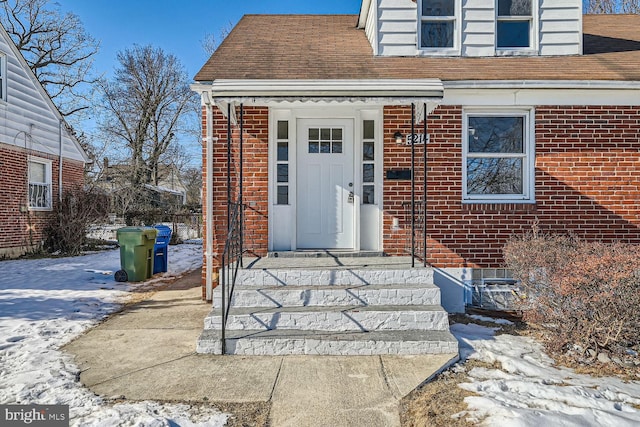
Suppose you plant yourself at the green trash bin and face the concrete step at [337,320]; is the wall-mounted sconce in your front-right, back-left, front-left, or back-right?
front-left

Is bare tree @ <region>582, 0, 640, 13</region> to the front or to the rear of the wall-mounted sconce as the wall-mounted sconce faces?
to the rear

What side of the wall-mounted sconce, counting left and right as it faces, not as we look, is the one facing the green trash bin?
right

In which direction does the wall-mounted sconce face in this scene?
toward the camera

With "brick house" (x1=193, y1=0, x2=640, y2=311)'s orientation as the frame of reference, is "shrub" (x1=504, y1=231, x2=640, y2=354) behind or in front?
in front

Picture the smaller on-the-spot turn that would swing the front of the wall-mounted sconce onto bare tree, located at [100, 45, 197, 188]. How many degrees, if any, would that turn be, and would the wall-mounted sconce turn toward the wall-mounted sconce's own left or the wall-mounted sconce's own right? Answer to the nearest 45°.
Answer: approximately 135° to the wall-mounted sconce's own right

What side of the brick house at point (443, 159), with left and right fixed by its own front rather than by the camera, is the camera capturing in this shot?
front

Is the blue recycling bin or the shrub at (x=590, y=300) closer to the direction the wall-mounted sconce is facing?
the shrub

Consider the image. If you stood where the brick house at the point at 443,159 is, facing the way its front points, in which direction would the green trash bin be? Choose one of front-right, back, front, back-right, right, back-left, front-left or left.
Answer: right
